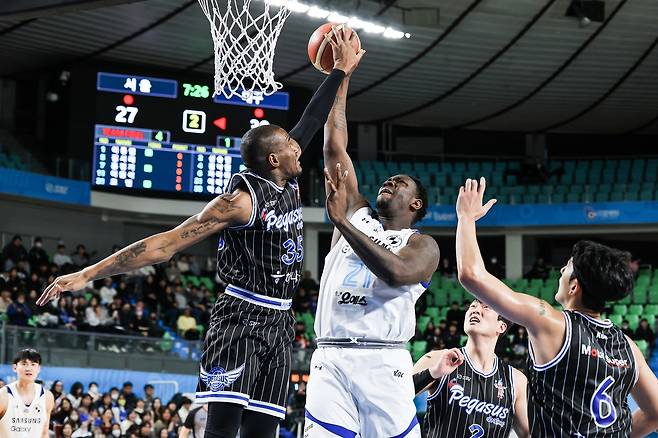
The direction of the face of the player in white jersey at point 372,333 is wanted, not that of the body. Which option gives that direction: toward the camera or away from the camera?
toward the camera

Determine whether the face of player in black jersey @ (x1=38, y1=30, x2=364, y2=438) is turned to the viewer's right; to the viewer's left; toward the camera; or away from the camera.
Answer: to the viewer's right

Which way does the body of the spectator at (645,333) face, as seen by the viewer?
toward the camera

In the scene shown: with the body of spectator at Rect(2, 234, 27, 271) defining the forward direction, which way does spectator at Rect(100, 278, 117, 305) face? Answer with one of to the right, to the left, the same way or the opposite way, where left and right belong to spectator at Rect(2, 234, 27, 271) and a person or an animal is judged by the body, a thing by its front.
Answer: the same way

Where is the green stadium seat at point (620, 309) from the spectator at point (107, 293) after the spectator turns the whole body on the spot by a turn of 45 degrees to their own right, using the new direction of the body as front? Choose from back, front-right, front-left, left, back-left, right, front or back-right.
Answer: left

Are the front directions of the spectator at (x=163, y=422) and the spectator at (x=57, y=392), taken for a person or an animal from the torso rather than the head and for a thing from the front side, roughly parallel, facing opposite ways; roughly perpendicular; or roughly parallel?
roughly parallel

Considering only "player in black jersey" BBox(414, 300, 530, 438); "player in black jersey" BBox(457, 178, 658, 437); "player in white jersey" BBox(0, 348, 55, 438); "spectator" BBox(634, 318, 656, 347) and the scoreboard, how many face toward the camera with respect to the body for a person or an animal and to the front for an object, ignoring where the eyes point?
4

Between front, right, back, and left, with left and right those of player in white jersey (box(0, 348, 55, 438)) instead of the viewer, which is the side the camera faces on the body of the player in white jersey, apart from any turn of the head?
front

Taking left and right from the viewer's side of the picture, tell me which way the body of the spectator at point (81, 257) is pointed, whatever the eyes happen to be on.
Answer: facing the viewer and to the right of the viewer

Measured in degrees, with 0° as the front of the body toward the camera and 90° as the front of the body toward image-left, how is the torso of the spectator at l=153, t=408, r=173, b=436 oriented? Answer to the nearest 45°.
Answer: approximately 315°

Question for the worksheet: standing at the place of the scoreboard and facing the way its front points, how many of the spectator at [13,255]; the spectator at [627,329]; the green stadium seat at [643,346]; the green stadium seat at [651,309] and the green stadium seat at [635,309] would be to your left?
4

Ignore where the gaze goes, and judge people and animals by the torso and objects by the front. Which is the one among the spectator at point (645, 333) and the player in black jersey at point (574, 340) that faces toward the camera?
the spectator
